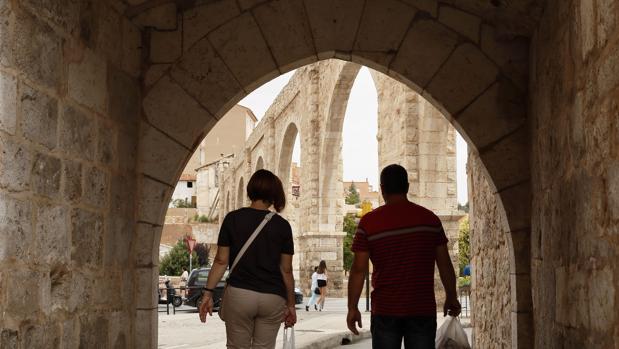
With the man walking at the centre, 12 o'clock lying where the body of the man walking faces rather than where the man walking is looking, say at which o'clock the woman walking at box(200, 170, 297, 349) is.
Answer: The woman walking is roughly at 9 o'clock from the man walking.

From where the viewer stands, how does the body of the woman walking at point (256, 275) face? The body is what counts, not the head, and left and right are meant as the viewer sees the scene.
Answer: facing away from the viewer

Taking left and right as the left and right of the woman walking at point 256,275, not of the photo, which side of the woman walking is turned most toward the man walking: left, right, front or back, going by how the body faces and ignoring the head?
right

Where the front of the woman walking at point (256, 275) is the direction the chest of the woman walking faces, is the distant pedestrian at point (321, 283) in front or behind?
in front

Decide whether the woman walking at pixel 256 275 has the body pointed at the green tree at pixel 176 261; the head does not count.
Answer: yes

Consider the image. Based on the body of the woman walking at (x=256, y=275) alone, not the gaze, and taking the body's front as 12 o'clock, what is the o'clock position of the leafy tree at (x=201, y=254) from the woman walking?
The leafy tree is roughly at 12 o'clock from the woman walking.

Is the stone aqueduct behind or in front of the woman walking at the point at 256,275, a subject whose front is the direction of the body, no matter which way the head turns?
in front

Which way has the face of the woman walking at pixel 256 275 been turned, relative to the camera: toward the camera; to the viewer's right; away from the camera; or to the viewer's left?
away from the camera

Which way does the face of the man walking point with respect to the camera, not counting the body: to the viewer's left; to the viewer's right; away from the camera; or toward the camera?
away from the camera

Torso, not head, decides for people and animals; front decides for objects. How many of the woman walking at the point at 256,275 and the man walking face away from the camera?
2

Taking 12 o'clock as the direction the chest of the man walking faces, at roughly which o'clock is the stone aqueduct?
The stone aqueduct is roughly at 12 o'clock from the man walking.

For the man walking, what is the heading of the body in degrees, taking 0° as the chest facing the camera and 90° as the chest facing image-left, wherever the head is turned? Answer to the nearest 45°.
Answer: approximately 180°
